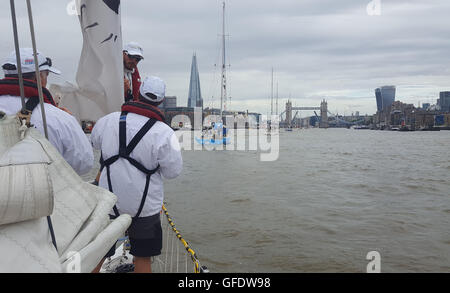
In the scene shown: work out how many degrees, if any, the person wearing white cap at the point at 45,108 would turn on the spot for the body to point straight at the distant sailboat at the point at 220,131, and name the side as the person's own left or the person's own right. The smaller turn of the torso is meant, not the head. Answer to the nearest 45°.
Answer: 0° — they already face it

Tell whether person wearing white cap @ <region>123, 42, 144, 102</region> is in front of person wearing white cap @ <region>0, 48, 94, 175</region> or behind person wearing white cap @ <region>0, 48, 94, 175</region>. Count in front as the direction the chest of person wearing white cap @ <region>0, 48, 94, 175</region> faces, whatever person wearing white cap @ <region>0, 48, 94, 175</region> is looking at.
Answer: in front

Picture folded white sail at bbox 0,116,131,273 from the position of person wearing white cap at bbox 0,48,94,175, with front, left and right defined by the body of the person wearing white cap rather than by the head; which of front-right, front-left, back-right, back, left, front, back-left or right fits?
back-right

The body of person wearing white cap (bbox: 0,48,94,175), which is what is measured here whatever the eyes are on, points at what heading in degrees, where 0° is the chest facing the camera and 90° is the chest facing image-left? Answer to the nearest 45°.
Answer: approximately 225°
